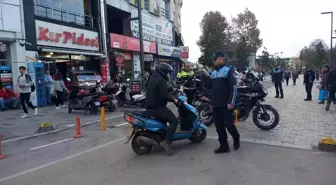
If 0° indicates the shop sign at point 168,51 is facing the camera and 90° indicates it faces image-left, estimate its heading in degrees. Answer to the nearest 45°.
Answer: approximately 315°

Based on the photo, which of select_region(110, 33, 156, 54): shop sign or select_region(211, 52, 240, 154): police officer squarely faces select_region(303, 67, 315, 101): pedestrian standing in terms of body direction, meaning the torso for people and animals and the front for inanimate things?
the shop sign

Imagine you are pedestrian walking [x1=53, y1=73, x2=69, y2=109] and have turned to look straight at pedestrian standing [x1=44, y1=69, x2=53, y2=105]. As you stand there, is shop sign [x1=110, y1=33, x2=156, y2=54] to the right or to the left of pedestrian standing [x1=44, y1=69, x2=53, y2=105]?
right

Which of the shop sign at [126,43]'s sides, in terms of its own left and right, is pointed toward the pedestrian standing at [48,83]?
right

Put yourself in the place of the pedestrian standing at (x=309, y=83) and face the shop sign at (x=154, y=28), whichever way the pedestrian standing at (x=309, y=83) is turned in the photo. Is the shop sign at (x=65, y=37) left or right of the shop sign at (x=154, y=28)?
left

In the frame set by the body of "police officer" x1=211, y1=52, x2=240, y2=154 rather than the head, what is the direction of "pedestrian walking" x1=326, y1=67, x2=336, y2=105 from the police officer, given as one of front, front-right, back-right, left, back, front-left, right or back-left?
back

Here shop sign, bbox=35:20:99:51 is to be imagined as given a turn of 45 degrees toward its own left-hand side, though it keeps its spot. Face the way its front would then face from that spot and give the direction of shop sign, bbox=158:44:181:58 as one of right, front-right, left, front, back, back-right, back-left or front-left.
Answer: front-left
